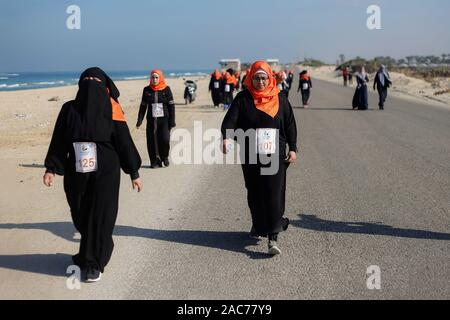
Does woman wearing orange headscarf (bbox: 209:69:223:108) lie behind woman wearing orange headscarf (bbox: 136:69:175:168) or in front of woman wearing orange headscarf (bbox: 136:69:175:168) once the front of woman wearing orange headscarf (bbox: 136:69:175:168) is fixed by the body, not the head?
behind

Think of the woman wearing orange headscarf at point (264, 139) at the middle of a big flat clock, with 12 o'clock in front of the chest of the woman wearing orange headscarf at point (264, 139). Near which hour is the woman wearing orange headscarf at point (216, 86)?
the woman wearing orange headscarf at point (216, 86) is roughly at 6 o'clock from the woman wearing orange headscarf at point (264, 139).

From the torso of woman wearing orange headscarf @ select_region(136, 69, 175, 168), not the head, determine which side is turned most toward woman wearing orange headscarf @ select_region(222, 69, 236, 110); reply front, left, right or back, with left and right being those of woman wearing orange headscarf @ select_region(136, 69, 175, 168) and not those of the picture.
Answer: back

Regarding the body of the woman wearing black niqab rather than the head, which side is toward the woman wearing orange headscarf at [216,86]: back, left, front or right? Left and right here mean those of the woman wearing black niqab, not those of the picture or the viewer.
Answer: back

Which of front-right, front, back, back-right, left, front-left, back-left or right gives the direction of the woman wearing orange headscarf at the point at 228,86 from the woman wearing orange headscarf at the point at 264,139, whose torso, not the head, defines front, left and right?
back

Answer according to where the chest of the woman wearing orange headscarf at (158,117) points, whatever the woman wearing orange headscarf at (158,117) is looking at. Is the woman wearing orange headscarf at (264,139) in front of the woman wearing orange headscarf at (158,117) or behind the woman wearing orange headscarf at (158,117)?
in front

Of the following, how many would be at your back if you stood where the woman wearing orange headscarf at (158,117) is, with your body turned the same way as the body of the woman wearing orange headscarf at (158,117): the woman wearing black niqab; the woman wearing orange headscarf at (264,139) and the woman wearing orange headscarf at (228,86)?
1

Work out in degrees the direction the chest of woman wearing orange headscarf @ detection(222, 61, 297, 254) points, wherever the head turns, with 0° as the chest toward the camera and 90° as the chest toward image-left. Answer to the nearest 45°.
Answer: approximately 0°

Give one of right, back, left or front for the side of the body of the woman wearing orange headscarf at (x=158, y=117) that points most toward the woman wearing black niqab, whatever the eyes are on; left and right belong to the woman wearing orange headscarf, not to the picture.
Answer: front
